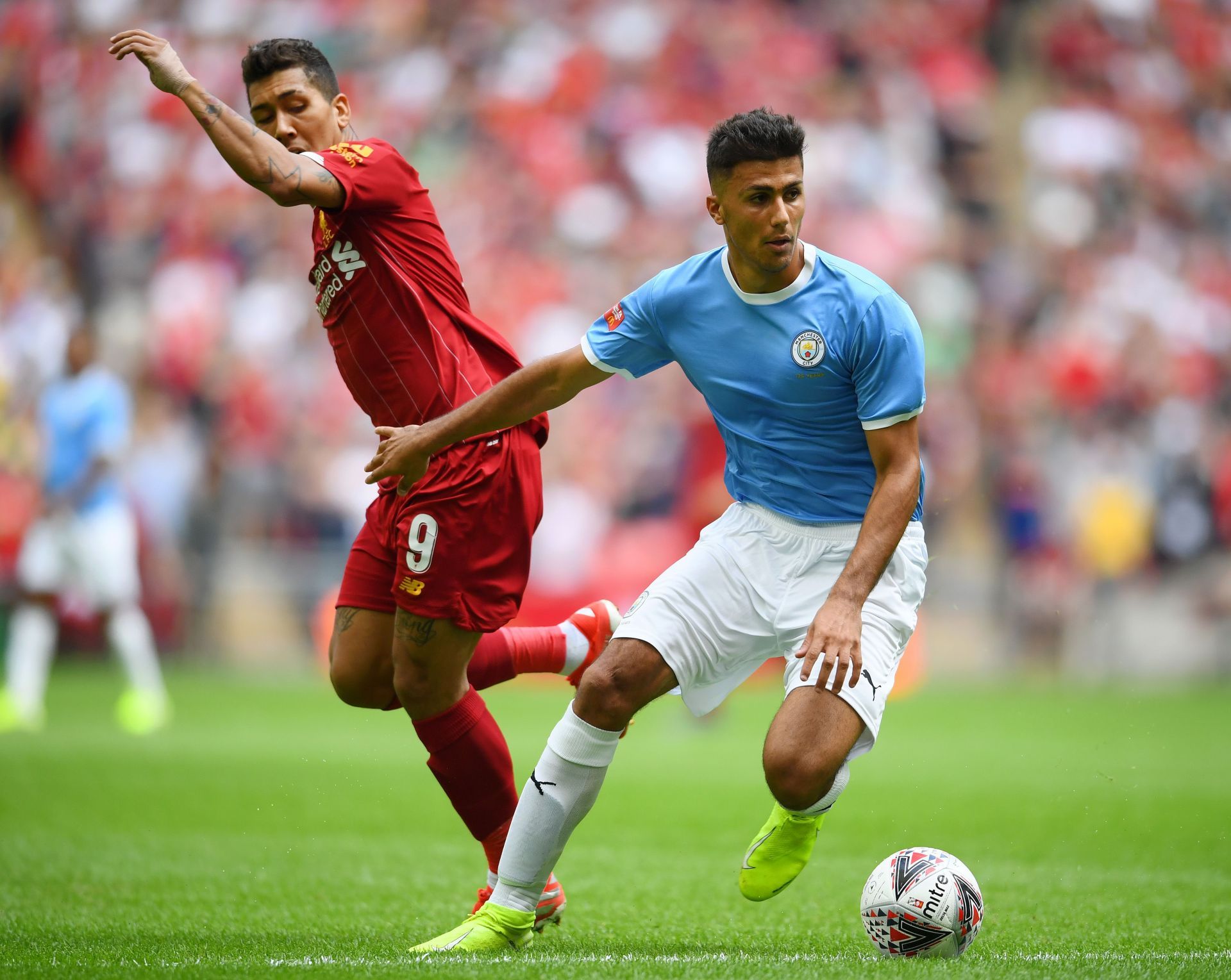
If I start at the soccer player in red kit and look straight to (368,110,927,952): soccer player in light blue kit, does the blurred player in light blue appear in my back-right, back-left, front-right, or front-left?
back-left

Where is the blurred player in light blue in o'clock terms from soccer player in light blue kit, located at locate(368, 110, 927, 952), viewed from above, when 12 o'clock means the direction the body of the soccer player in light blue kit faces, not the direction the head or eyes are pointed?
The blurred player in light blue is roughly at 5 o'clock from the soccer player in light blue kit.

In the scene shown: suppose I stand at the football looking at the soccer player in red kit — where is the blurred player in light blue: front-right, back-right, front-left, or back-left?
front-right

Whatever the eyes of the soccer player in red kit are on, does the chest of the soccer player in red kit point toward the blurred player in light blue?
no

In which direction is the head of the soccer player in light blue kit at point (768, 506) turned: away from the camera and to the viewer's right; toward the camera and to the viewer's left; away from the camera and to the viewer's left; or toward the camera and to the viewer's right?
toward the camera and to the viewer's right

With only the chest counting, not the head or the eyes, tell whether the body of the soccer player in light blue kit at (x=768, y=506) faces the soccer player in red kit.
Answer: no

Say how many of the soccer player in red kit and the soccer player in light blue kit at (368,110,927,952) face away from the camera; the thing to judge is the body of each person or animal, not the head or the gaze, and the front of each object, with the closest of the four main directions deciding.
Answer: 0

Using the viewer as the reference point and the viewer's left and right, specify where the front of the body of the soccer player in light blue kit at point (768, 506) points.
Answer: facing the viewer
